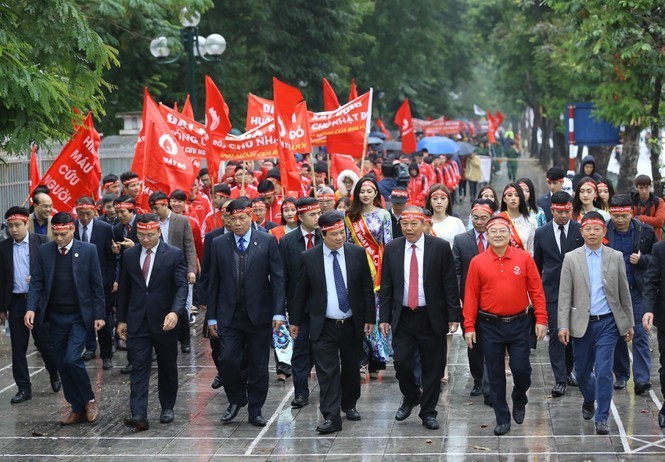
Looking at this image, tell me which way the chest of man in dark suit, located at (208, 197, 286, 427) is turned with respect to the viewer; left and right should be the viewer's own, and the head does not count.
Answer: facing the viewer

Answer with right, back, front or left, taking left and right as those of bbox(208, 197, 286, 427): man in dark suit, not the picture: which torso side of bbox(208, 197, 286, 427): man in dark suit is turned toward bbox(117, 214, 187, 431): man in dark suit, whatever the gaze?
right

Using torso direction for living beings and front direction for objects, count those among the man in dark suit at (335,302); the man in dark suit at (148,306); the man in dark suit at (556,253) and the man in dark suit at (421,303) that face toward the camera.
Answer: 4

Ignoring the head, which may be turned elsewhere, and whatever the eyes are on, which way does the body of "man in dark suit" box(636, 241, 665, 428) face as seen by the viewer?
toward the camera

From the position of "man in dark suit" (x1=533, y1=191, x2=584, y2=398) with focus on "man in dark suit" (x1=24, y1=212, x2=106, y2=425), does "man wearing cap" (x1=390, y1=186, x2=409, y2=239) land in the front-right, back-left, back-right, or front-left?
front-right

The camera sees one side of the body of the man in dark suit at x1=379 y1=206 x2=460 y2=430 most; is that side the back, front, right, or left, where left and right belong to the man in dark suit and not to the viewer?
front

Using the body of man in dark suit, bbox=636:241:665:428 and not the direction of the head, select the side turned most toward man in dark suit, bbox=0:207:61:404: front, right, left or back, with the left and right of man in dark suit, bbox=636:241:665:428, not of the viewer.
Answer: right

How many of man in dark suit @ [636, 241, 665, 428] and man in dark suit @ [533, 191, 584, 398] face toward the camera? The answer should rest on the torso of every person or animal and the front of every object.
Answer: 2
